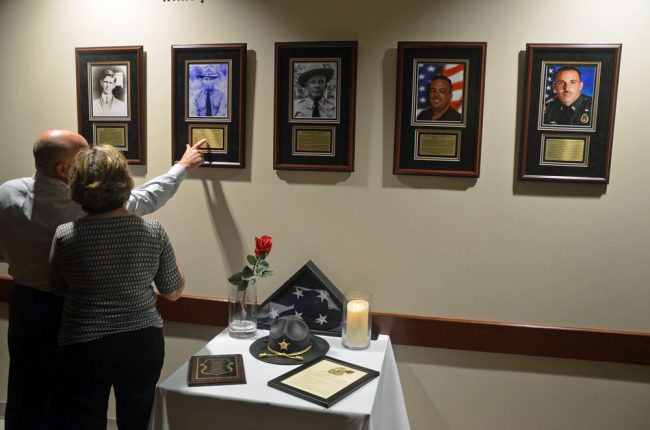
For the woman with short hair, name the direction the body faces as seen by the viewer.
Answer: away from the camera

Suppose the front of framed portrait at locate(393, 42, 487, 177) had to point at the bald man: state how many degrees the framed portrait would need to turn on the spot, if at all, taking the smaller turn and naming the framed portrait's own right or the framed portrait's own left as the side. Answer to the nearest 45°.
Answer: approximately 45° to the framed portrait's own right

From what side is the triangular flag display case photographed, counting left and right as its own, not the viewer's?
front

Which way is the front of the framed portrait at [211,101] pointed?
toward the camera

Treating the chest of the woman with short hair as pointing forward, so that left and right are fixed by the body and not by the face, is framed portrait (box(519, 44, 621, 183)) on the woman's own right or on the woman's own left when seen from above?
on the woman's own right

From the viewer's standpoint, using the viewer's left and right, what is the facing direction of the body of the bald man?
facing away from the viewer and to the right of the viewer

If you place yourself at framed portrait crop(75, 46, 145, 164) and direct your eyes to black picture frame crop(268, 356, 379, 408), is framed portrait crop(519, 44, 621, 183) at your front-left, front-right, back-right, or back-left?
front-left

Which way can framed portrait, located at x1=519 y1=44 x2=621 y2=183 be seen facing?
toward the camera

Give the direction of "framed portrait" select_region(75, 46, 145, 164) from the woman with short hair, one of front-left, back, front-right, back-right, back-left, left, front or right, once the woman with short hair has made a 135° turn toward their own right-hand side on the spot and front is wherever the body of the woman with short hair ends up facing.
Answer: back-left

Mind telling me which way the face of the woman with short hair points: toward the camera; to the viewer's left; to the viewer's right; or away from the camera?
away from the camera
